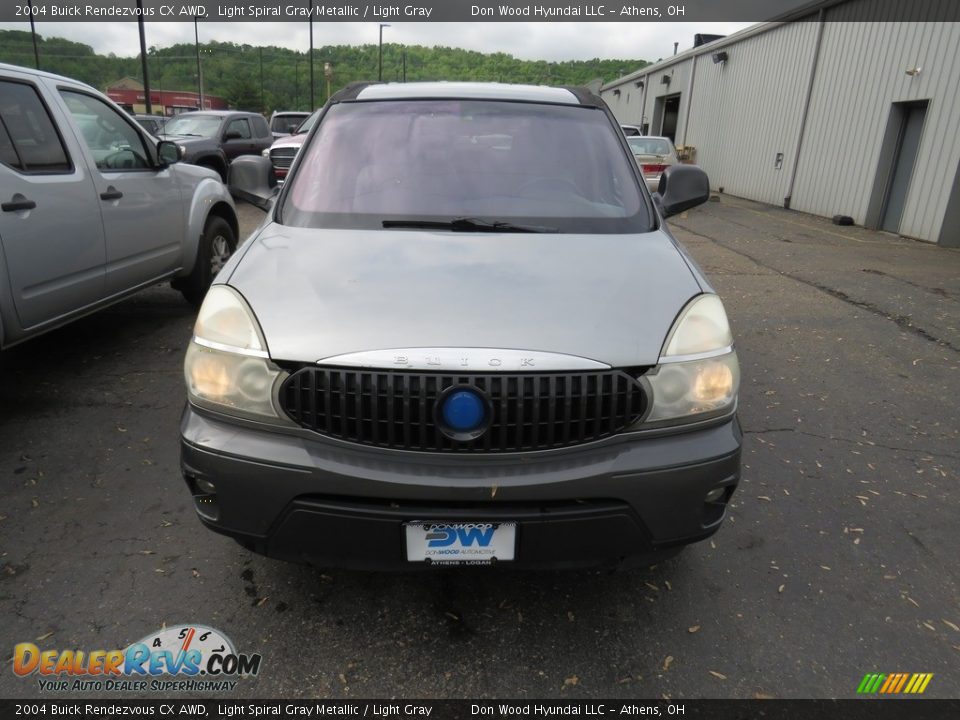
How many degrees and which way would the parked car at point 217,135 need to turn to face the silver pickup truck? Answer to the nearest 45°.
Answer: approximately 45° to its left

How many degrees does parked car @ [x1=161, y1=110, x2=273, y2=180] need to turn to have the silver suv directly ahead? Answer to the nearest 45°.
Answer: approximately 45° to its left

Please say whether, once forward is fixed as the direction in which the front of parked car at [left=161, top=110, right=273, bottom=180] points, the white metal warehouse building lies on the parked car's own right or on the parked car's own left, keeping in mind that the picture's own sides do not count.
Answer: on the parked car's own left

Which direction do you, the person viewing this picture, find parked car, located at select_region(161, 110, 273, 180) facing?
facing the viewer and to the left of the viewer

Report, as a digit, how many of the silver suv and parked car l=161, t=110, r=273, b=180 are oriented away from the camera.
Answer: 0

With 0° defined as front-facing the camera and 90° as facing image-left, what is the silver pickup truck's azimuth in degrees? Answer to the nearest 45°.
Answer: approximately 225°

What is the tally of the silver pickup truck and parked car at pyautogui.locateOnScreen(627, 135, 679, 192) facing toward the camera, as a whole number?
0

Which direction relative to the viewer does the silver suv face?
toward the camera

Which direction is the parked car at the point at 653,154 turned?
away from the camera

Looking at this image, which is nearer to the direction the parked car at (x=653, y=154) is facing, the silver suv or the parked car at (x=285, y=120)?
the parked car
